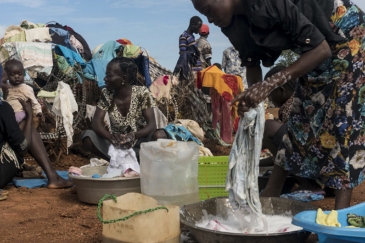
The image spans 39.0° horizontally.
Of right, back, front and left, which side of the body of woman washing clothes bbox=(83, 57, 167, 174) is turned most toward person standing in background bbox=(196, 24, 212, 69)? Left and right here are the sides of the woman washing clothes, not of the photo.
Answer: back

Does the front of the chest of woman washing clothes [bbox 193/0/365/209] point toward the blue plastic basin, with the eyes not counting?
no

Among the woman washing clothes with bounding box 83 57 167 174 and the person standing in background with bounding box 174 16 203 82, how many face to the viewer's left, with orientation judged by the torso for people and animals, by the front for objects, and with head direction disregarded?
0

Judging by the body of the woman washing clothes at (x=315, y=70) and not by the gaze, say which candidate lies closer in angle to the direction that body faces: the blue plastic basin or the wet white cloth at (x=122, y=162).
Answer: the wet white cloth

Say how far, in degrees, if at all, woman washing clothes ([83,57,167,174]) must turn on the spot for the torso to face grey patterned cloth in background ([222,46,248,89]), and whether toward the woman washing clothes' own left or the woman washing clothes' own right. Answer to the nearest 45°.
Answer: approximately 135° to the woman washing clothes' own left

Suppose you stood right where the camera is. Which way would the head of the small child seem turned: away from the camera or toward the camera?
toward the camera

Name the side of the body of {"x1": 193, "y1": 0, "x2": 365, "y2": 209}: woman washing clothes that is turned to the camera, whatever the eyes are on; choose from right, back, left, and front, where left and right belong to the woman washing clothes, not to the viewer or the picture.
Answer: left

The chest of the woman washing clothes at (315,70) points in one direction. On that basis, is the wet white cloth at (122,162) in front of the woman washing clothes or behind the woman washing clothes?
in front

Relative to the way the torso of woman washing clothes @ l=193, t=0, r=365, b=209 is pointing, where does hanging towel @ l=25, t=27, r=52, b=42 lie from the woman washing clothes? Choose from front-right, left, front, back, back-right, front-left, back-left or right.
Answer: front-right

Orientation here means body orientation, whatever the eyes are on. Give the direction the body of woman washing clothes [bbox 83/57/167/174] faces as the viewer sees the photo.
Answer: toward the camera

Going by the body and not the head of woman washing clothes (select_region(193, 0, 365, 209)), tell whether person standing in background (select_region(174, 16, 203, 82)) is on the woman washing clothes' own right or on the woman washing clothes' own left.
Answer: on the woman washing clothes' own right

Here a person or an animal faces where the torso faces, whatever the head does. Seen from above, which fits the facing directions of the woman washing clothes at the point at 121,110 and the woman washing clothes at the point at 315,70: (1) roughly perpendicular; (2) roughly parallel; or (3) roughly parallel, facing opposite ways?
roughly perpendicular

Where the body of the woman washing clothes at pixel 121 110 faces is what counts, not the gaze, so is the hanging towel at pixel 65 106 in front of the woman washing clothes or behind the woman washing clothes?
behind
